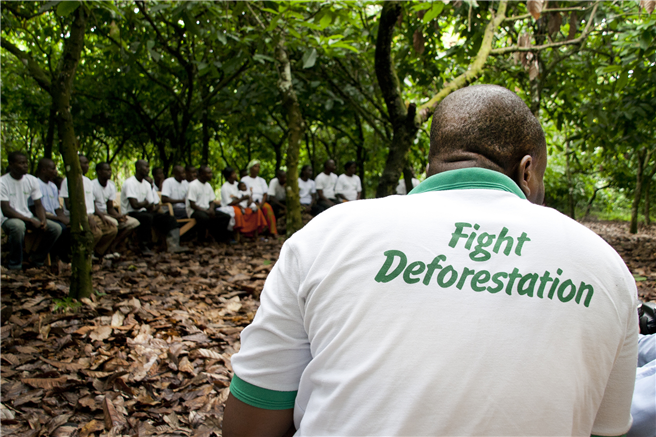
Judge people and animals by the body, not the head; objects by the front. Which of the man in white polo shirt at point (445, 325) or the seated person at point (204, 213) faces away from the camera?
the man in white polo shirt

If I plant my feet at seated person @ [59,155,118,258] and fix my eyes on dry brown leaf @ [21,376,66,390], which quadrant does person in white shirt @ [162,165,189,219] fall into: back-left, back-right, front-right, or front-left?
back-left

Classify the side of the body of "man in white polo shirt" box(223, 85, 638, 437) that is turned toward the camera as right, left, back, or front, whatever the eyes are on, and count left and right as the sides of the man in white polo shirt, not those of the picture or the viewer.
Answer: back

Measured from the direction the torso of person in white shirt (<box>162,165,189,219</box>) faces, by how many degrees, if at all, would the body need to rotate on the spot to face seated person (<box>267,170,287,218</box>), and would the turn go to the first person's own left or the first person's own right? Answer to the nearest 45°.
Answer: approximately 90° to the first person's own left

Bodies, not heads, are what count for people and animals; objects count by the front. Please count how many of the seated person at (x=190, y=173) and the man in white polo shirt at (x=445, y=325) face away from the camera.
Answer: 1

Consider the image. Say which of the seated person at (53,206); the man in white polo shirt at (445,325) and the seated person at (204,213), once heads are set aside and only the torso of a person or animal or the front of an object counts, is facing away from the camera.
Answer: the man in white polo shirt

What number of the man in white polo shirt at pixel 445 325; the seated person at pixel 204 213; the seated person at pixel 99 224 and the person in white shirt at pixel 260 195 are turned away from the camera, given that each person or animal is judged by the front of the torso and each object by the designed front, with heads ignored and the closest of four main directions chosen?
1

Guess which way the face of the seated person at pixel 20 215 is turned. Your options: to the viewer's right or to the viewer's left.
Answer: to the viewer's right

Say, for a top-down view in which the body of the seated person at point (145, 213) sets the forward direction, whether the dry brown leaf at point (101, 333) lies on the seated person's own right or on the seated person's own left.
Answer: on the seated person's own right

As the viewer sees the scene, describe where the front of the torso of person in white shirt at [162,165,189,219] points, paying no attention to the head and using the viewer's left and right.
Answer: facing the viewer and to the right of the viewer

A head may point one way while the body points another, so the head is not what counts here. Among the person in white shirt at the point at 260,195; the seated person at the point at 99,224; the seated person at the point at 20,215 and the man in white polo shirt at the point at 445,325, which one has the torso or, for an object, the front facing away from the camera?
the man in white polo shirt

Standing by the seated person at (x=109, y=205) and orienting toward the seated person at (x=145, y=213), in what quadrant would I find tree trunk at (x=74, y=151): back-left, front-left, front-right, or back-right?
back-right

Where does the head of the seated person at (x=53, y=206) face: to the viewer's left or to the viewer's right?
to the viewer's right

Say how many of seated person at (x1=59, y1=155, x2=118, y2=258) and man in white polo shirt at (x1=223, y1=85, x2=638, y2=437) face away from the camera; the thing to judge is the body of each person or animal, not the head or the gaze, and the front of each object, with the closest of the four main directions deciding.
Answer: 1
